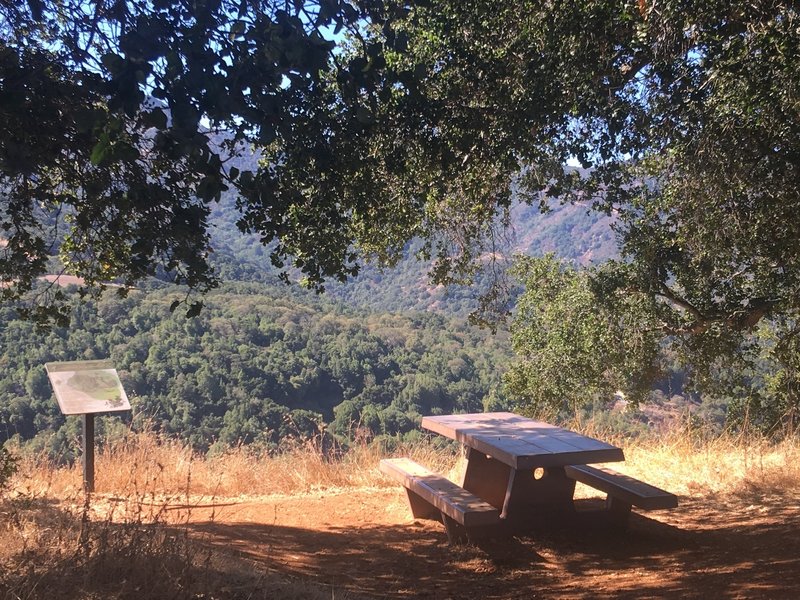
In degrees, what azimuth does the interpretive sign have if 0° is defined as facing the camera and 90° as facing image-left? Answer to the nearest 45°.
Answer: approximately 315°

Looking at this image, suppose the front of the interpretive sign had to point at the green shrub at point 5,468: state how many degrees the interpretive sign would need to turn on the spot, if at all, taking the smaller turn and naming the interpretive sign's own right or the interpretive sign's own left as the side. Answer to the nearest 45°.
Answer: approximately 45° to the interpretive sign's own right

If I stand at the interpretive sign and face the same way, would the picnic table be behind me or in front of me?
in front

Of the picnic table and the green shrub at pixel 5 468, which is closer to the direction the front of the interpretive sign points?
the picnic table
